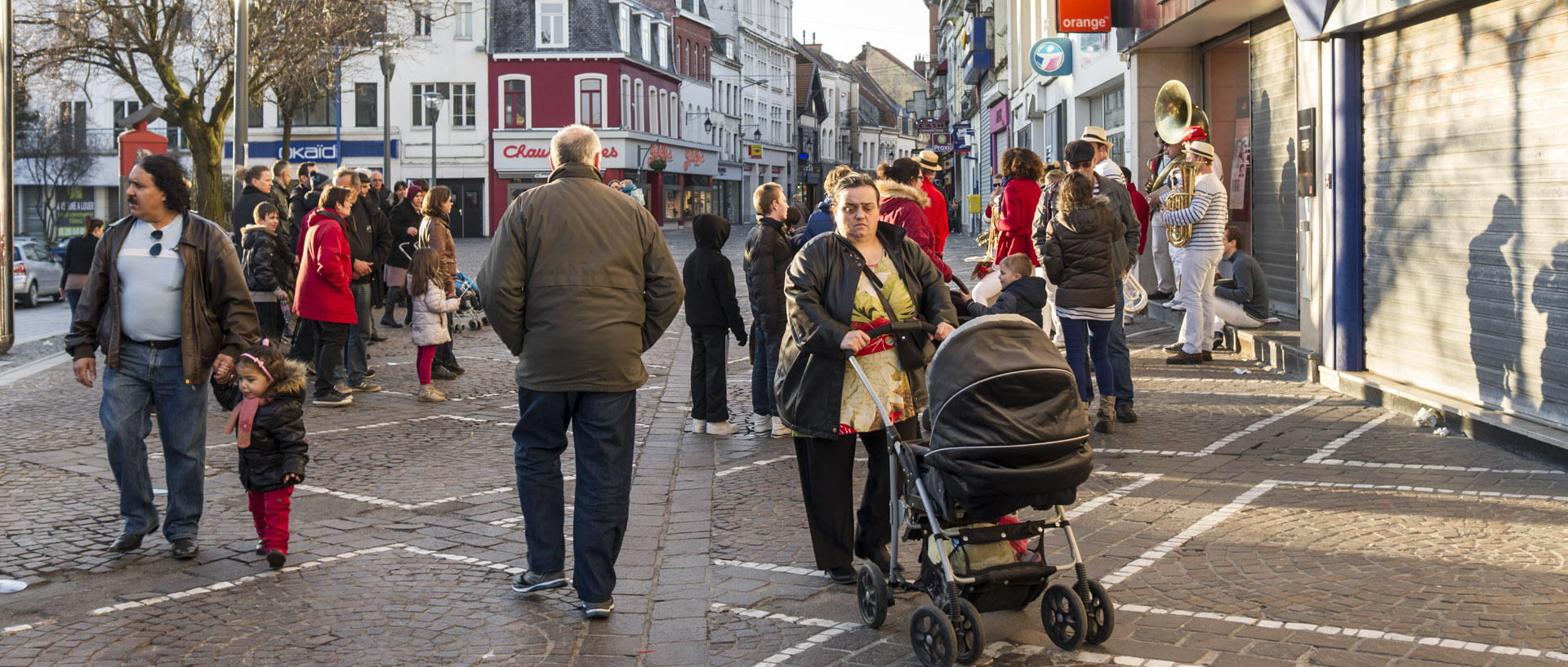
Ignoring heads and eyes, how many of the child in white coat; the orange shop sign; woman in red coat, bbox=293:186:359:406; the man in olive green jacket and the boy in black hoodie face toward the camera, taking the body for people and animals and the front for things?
1

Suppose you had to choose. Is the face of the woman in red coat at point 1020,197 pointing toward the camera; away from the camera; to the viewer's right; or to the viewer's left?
away from the camera

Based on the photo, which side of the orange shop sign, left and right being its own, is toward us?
front

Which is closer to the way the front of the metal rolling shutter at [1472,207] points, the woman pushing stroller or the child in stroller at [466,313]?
the woman pushing stroller

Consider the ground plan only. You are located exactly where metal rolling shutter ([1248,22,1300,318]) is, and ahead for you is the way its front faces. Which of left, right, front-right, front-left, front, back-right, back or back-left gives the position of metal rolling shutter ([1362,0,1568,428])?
front-left

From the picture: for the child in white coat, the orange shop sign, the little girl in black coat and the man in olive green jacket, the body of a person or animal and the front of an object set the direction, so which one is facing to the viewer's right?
the child in white coat

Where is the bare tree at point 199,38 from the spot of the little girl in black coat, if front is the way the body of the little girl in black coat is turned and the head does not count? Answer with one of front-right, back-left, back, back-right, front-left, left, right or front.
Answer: back-right

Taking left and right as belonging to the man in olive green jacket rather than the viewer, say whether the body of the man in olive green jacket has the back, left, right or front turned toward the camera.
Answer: back

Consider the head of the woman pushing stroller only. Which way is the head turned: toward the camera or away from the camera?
toward the camera

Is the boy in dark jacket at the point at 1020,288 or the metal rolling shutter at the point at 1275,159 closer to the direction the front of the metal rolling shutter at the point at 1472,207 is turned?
the boy in dark jacket
